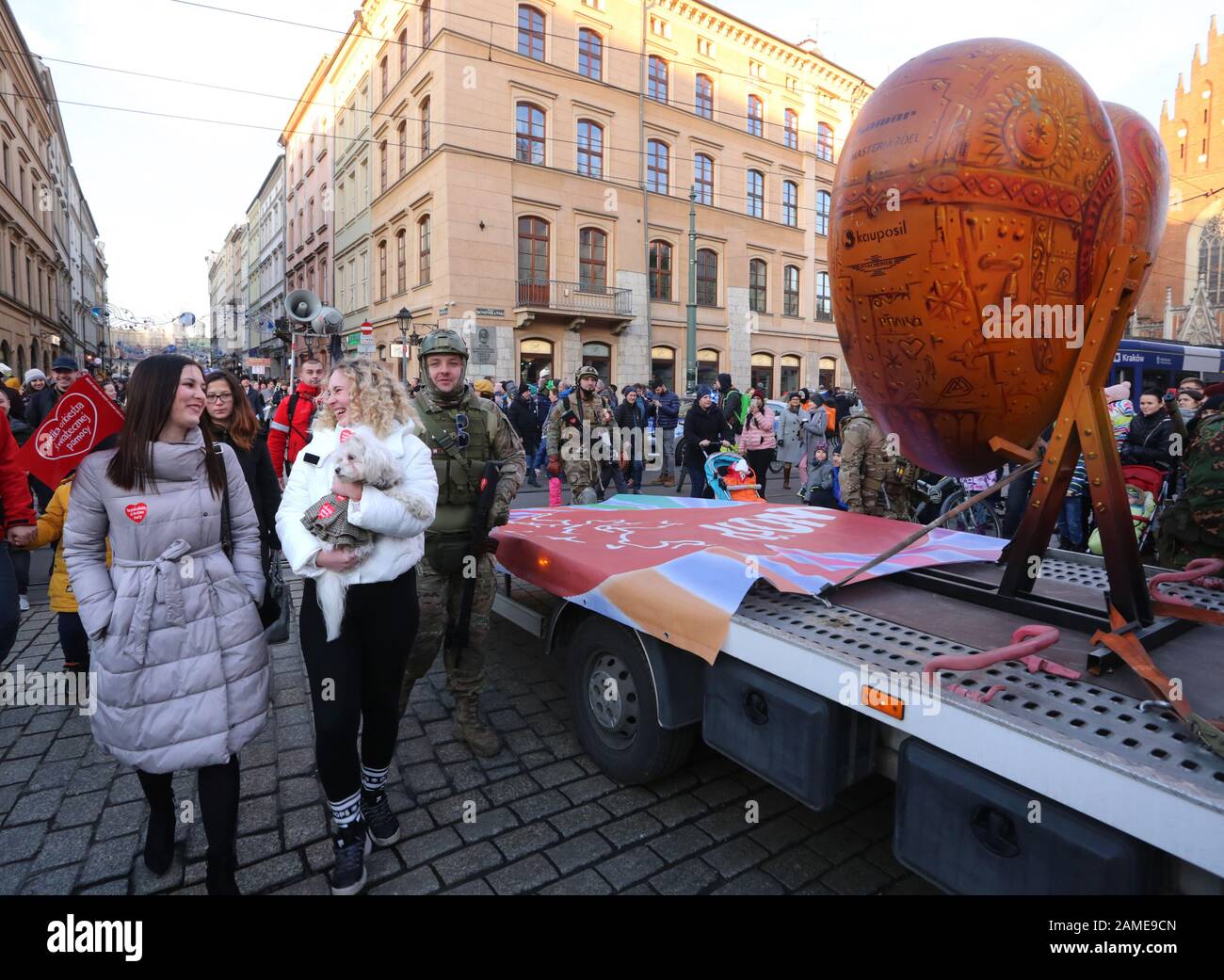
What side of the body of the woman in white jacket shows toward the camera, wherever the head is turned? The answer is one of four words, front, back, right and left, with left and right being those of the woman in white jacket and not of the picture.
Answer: front

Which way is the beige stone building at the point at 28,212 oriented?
to the viewer's right

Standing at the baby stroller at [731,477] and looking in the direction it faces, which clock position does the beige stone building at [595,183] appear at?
The beige stone building is roughly at 7 o'clock from the baby stroller.

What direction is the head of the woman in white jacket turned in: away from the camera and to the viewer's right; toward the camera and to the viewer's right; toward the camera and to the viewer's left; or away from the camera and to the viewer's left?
toward the camera and to the viewer's left

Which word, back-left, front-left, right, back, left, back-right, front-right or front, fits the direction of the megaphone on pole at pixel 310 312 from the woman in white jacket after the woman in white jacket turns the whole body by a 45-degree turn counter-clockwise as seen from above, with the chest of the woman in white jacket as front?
back-left

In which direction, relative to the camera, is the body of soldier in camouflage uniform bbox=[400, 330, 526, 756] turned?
toward the camera

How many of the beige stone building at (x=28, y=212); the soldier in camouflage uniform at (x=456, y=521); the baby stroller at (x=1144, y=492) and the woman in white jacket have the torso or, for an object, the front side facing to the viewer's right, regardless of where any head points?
1

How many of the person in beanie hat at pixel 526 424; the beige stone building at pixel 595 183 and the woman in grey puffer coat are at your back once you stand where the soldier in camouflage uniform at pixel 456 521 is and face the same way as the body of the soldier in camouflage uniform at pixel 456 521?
2

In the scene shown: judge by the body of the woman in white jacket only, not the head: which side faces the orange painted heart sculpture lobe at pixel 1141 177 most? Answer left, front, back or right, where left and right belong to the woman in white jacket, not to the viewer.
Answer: left

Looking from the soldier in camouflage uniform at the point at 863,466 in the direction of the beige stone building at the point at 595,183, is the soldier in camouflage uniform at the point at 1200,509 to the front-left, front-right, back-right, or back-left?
back-right
